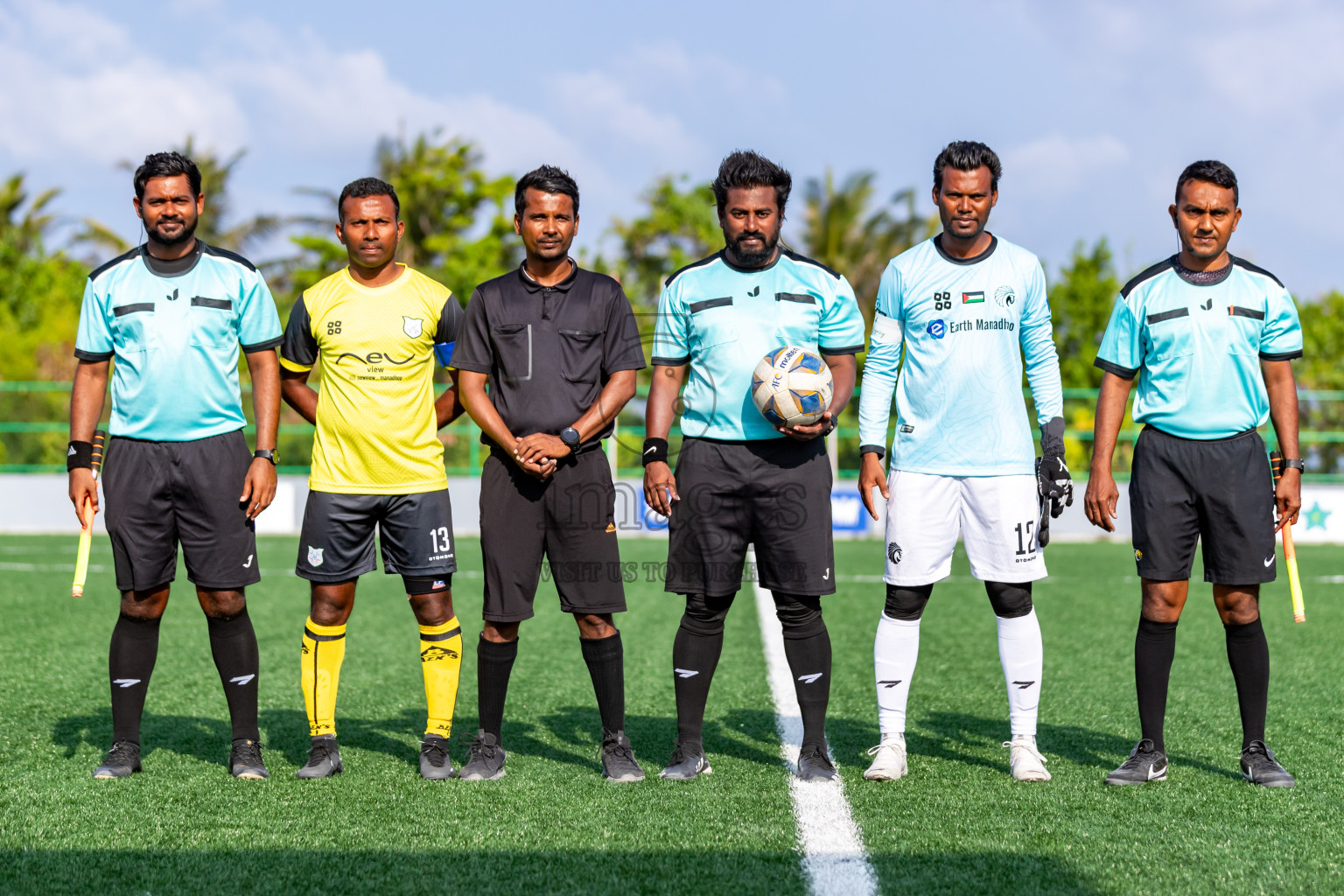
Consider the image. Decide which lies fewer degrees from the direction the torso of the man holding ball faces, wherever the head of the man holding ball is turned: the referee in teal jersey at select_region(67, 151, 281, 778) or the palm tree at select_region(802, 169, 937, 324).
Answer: the referee in teal jersey

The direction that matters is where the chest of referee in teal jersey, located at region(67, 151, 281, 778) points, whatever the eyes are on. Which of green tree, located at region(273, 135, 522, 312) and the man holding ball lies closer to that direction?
the man holding ball

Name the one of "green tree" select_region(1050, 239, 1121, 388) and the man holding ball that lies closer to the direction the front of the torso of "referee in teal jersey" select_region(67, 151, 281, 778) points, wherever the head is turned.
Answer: the man holding ball

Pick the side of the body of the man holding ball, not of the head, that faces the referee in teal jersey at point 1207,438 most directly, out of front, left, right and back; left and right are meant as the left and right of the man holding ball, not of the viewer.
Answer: left

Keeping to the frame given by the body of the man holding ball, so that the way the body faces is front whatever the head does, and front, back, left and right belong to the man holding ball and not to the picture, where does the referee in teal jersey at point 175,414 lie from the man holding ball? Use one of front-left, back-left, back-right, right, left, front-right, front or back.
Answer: right

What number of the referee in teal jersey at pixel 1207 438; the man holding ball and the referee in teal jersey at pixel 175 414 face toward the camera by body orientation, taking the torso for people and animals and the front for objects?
3

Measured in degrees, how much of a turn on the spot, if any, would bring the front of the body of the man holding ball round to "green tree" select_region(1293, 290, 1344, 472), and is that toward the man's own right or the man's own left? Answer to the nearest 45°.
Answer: approximately 135° to the man's own left

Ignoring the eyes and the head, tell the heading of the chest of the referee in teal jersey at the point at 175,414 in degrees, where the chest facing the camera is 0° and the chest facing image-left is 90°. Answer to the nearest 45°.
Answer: approximately 0°

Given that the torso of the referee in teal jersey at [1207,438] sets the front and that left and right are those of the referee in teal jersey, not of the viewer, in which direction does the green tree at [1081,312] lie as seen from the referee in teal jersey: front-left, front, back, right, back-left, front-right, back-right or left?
back

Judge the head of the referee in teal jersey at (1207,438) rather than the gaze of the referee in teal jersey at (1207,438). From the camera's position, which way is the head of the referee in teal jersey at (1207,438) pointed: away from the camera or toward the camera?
toward the camera

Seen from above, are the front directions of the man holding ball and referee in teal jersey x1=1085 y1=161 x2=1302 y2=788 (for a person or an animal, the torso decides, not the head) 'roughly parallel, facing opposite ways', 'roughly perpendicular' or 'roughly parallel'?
roughly parallel

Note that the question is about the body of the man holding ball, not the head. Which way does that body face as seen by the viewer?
toward the camera
